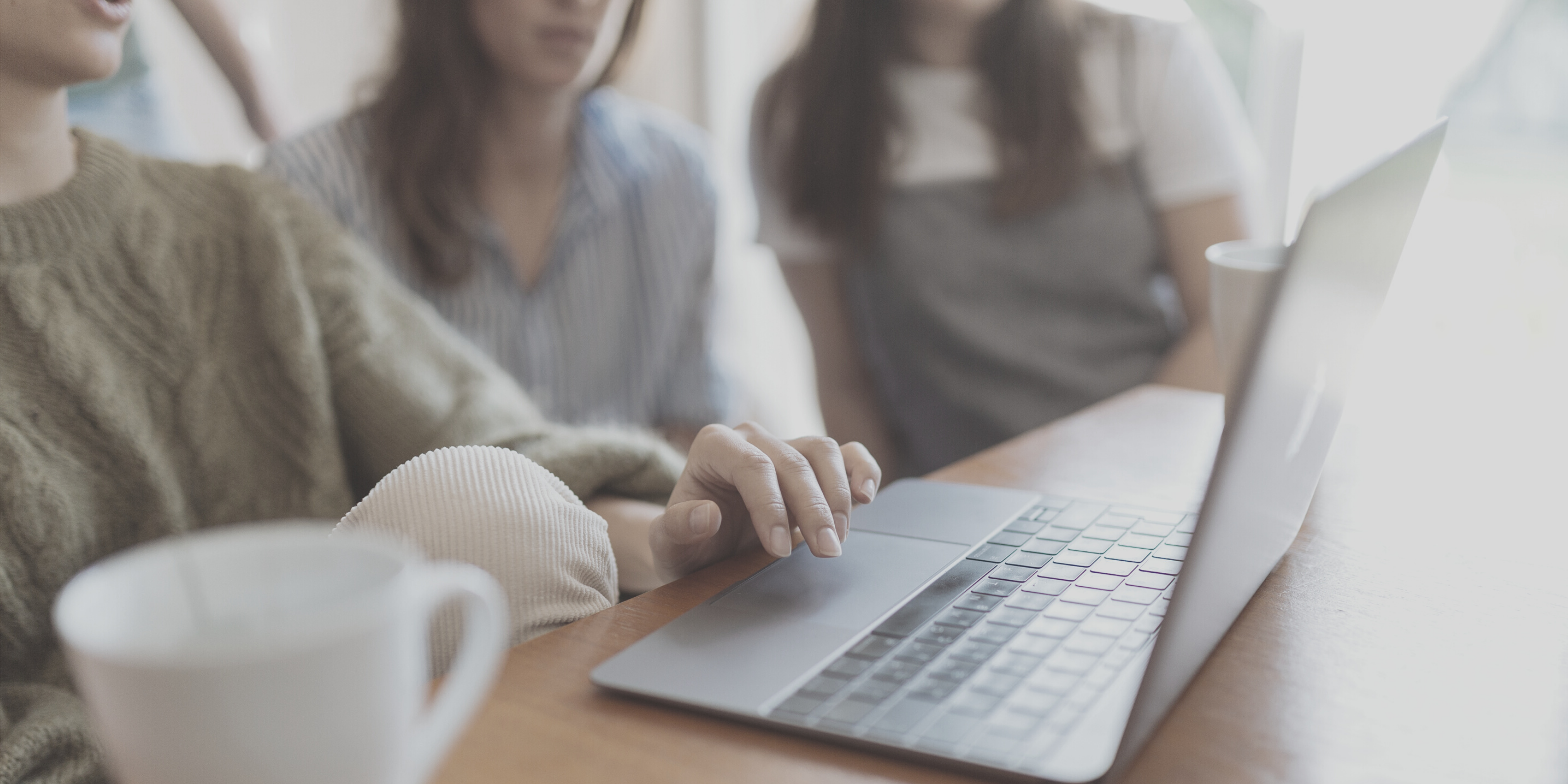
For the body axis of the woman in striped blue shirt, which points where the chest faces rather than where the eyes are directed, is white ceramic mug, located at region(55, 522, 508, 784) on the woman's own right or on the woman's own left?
on the woman's own right

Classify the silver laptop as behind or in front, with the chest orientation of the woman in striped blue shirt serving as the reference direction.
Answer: in front

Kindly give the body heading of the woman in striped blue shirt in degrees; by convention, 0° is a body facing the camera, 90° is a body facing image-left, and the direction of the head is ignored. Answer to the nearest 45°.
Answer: approximately 315°

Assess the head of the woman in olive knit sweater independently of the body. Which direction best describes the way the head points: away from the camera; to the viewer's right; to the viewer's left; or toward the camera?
to the viewer's right

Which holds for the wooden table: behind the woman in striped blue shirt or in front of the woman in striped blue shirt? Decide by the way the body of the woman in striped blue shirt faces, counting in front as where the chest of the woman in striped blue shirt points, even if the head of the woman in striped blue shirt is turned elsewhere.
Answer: in front

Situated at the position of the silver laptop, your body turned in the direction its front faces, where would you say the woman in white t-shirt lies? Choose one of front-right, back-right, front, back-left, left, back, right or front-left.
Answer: front-right

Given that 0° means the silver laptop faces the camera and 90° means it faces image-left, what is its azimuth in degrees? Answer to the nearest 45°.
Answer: approximately 135°

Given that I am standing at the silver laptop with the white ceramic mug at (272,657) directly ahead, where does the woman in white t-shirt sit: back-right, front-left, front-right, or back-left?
back-right

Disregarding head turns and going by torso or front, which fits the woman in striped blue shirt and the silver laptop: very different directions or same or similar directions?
very different directions
